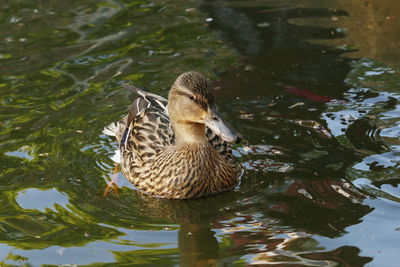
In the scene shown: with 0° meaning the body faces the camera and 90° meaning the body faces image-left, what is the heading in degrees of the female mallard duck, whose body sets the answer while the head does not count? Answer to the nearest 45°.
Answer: approximately 315°
